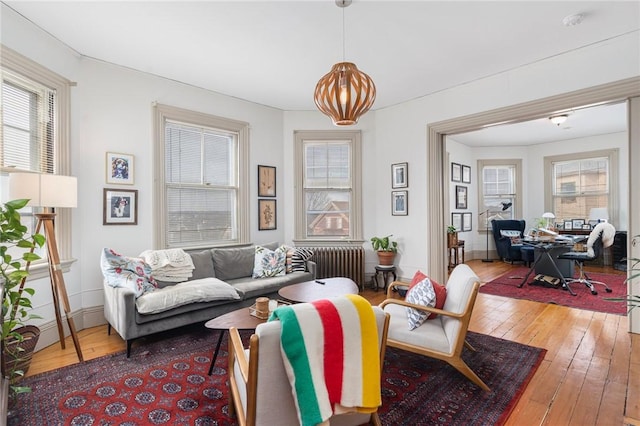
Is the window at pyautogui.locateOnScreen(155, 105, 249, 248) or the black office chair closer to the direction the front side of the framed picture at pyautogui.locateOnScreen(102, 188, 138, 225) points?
the black office chair

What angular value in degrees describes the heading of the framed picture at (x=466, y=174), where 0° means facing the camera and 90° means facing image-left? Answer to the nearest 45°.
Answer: approximately 315°

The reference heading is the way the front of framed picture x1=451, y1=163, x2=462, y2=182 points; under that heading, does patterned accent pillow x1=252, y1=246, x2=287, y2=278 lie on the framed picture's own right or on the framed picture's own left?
on the framed picture's own right

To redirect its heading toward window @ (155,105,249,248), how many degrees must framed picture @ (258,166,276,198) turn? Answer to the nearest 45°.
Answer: approximately 90° to its right

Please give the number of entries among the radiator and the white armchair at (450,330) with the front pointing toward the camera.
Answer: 1

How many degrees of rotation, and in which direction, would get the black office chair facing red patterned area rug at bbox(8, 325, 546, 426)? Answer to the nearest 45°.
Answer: approximately 45° to its left

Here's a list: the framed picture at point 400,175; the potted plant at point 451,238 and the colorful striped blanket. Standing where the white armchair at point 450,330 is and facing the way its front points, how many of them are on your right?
2

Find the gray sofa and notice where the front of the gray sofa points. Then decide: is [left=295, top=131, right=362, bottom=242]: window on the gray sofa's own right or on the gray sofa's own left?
on the gray sofa's own left

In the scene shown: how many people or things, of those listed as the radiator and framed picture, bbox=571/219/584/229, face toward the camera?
2

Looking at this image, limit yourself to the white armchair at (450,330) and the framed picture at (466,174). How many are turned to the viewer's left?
1

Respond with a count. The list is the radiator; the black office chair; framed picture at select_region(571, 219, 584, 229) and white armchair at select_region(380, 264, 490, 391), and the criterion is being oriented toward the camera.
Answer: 2

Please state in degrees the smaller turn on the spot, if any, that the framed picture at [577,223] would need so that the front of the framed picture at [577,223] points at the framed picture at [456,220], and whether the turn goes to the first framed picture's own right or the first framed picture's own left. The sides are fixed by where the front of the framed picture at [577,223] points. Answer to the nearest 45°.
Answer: approximately 45° to the first framed picture's own right

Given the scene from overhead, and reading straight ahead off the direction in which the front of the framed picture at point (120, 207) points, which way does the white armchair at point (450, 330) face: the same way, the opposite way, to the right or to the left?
the opposite way

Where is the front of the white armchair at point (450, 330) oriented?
to the viewer's left
